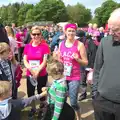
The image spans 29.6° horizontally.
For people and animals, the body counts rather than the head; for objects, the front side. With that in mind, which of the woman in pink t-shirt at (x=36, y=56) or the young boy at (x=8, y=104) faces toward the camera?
the woman in pink t-shirt

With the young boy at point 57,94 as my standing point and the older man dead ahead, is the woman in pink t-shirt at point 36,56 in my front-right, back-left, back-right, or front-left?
back-left

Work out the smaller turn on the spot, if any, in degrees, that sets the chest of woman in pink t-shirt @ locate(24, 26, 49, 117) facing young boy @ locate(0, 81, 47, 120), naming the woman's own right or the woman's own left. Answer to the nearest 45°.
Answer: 0° — they already face them

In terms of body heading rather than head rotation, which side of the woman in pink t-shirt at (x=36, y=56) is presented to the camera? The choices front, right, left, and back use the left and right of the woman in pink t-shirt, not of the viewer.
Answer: front

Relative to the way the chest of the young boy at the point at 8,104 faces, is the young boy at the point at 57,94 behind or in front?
in front

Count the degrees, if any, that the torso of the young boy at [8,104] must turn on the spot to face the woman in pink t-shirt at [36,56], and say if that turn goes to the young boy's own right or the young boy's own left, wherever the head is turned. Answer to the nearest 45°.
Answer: approximately 45° to the young boy's own left

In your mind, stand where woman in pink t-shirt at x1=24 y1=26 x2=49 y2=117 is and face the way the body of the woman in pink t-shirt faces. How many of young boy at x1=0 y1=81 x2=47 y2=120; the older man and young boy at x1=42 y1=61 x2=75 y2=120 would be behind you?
0
